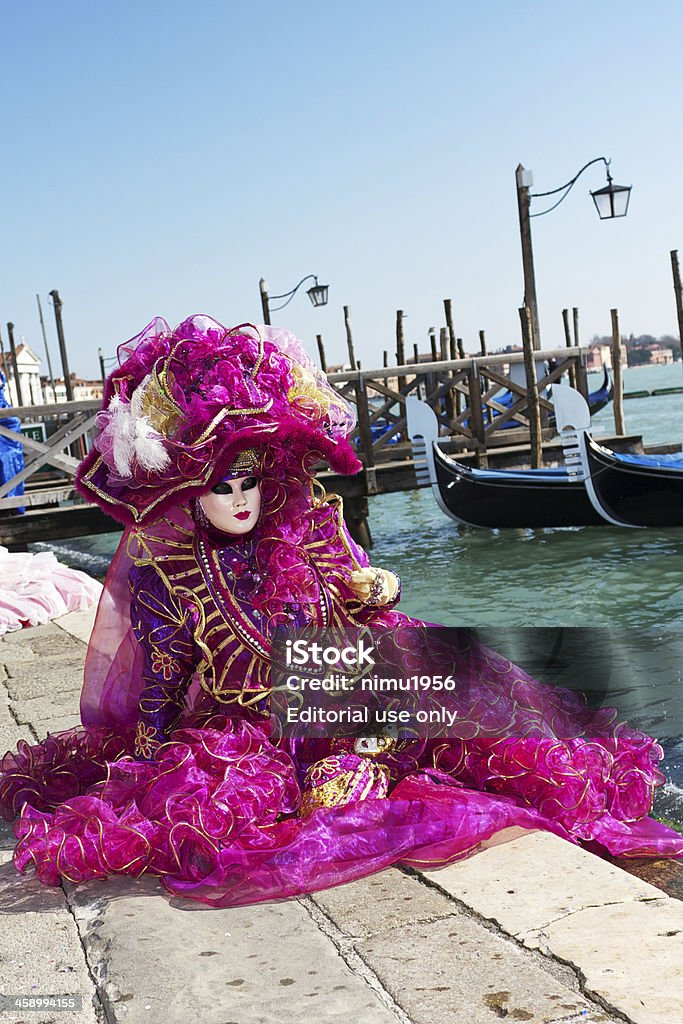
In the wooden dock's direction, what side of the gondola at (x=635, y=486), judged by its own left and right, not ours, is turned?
front

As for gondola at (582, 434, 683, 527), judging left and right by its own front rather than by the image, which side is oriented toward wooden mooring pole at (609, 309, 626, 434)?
right

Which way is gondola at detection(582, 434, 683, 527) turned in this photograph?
to the viewer's left

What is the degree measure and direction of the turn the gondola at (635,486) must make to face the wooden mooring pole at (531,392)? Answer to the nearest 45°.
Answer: approximately 45° to its right

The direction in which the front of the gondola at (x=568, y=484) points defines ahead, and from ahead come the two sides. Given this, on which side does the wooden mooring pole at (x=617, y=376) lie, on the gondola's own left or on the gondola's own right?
on the gondola's own right

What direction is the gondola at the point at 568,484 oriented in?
to the viewer's left

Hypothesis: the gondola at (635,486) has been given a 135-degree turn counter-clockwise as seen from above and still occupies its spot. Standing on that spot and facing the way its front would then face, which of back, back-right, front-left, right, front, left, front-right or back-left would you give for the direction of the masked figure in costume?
front-right
